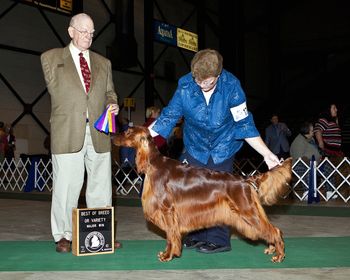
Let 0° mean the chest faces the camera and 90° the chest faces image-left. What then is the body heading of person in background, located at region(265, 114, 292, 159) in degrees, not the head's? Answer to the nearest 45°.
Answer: approximately 0°

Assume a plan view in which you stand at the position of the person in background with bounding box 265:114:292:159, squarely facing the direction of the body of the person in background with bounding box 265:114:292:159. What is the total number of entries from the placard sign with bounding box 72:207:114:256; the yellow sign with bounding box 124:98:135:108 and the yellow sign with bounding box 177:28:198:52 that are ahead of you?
1

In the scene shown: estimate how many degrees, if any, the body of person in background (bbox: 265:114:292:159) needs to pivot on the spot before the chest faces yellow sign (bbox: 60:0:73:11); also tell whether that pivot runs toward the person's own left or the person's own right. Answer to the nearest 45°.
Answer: approximately 90° to the person's own right

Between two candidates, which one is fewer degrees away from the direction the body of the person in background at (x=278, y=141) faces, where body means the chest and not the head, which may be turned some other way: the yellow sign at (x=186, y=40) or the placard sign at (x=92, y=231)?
the placard sign

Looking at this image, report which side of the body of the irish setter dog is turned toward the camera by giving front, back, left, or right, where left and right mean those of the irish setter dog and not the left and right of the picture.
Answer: left

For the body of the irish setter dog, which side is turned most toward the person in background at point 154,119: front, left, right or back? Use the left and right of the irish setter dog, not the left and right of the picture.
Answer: right

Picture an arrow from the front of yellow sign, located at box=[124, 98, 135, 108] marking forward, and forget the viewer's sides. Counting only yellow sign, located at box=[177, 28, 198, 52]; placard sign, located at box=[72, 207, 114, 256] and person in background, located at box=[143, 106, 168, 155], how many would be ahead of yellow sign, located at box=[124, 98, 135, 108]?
2

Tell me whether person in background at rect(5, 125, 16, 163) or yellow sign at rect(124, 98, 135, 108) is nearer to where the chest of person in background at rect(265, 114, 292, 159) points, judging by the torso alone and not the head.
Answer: the person in background

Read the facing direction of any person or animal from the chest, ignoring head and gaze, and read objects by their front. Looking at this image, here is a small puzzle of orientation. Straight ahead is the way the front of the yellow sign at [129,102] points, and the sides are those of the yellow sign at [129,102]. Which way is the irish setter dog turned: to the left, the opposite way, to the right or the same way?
to the right
